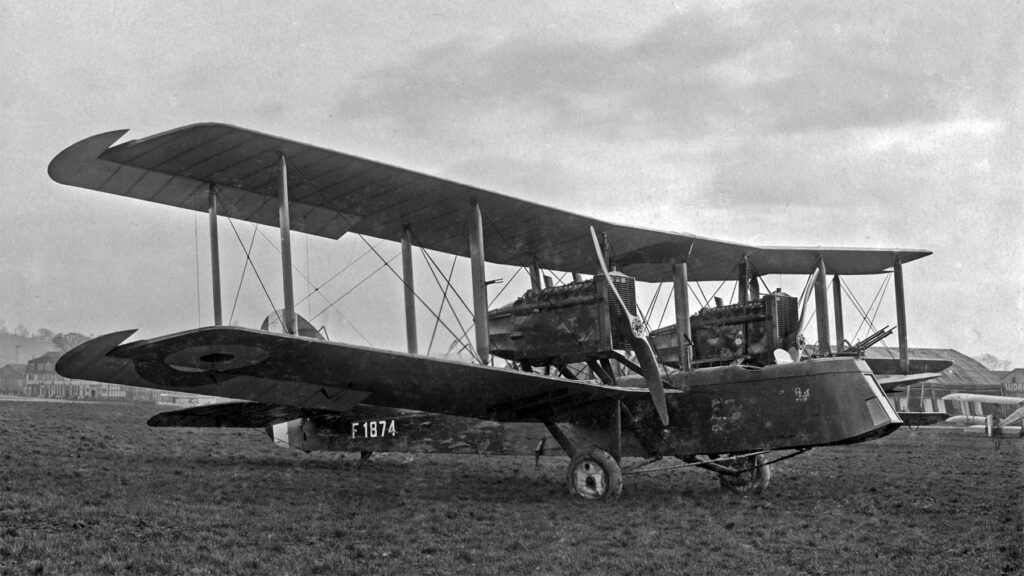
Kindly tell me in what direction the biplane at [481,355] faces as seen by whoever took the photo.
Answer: facing the viewer and to the right of the viewer

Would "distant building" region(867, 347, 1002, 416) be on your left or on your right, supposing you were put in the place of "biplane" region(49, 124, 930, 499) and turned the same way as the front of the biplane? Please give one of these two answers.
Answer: on your left
